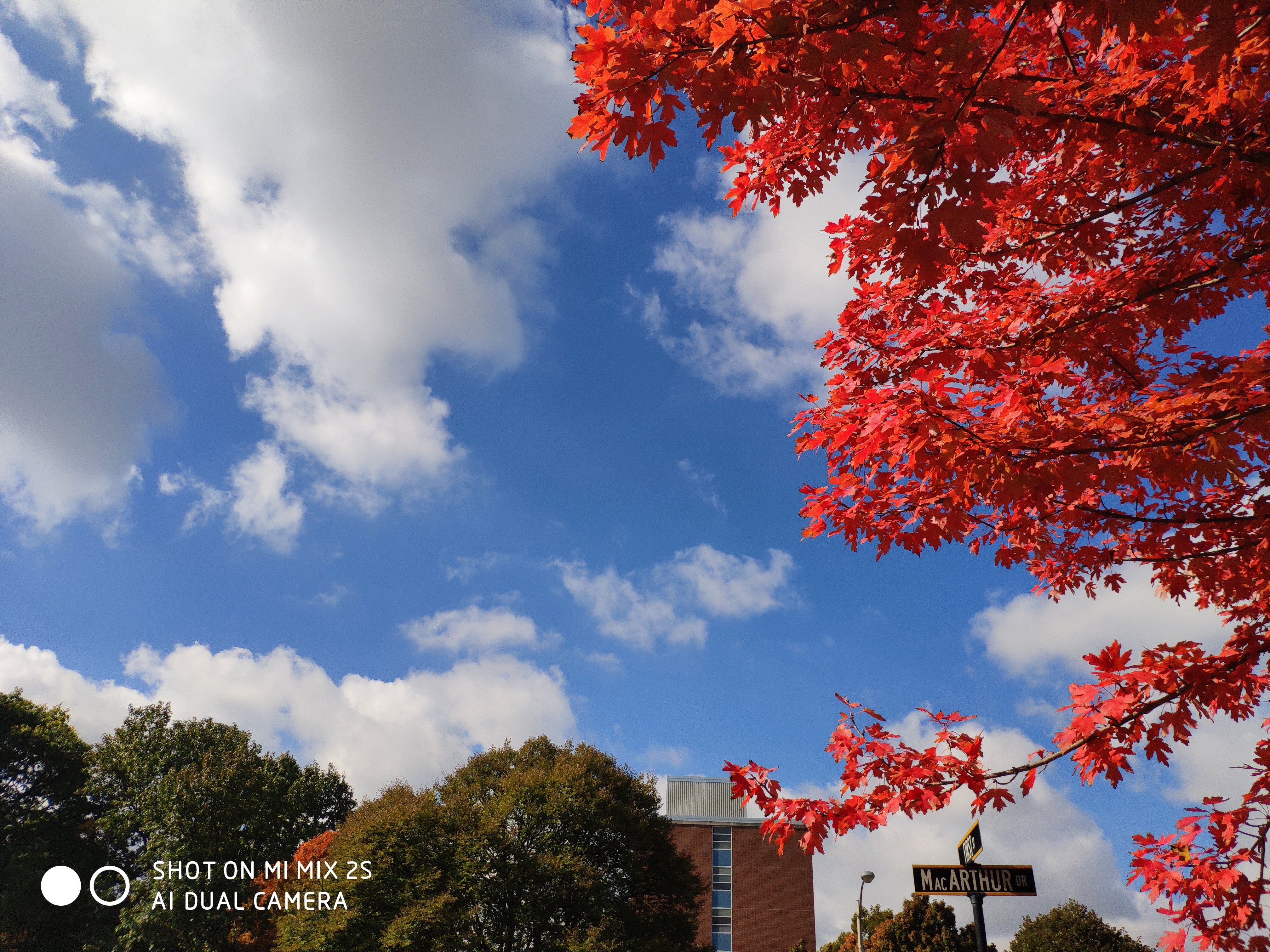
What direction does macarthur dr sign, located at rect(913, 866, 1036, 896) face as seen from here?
toward the camera

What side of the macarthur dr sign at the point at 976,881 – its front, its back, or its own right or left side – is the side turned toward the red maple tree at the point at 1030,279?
front

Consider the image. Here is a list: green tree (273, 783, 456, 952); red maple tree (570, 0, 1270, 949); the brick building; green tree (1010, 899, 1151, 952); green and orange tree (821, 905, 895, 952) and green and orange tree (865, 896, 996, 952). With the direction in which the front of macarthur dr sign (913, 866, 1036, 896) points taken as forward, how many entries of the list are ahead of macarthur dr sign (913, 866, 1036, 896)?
1

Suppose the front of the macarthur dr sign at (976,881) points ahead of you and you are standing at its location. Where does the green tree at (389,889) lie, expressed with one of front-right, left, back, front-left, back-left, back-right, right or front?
back-right

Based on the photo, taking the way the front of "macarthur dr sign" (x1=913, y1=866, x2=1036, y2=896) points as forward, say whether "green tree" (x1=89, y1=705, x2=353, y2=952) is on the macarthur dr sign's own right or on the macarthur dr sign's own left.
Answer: on the macarthur dr sign's own right

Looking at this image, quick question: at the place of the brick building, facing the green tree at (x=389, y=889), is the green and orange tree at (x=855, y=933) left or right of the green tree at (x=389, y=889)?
left

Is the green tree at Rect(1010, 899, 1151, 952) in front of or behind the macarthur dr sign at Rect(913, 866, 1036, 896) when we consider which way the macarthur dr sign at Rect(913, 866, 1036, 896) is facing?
behind

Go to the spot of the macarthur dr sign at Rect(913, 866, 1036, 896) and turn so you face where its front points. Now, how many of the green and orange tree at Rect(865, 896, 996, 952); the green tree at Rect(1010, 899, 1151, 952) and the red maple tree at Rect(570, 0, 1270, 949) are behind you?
2

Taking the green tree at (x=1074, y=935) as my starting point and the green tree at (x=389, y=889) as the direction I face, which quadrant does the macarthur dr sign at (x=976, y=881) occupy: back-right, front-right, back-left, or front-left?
front-left

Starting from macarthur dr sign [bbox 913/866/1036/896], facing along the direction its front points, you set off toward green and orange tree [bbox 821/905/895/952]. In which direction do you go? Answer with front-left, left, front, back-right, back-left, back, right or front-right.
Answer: back

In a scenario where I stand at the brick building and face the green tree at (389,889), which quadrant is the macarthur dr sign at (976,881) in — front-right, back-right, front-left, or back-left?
front-left

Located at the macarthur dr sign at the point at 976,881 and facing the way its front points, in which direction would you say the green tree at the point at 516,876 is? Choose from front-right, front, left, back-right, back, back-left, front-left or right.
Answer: back-right
